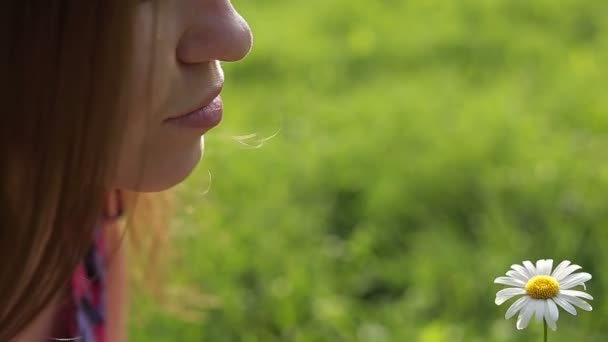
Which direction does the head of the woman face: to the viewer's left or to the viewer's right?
to the viewer's right
